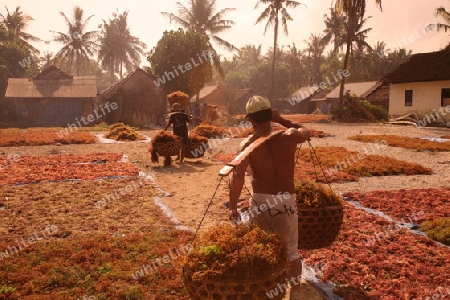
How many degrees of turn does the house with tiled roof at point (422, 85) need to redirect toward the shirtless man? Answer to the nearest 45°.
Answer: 0° — it already faces them

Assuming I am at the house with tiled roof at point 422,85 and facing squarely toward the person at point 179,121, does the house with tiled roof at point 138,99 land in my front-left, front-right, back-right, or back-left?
front-right

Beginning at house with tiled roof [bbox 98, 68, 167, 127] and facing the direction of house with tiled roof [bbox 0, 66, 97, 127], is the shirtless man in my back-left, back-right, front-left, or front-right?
back-left

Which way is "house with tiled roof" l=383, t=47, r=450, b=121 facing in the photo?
toward the camera

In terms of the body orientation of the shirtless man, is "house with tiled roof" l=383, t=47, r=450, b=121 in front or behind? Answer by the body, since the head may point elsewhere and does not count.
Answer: in front

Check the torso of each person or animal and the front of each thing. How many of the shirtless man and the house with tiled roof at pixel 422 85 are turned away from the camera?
1

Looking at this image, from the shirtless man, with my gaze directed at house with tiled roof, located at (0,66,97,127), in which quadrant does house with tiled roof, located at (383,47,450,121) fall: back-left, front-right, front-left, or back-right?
front-right

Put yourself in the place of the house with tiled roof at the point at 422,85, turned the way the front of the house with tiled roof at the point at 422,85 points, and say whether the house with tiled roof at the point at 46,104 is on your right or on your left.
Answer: on your right

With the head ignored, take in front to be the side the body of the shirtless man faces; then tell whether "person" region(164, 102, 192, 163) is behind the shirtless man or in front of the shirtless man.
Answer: in front

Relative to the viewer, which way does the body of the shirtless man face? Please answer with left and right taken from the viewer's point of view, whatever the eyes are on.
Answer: facing away from the viewer

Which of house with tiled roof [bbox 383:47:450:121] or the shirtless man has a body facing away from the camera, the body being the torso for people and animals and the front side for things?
the shirtless man

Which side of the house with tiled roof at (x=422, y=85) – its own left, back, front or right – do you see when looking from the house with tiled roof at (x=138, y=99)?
right

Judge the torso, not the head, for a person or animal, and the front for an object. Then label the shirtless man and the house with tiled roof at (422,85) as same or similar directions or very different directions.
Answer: very different directions
